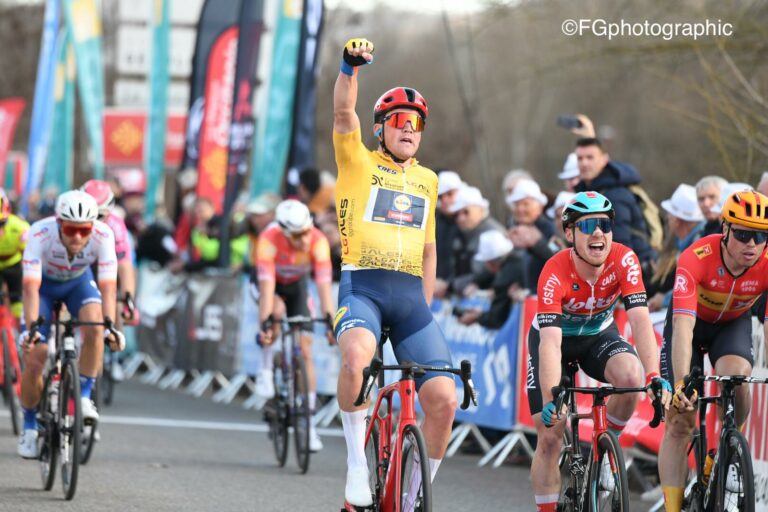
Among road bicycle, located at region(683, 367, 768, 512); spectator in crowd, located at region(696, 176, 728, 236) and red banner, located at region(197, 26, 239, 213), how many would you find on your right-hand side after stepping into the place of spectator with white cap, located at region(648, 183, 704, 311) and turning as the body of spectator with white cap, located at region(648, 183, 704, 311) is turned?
1

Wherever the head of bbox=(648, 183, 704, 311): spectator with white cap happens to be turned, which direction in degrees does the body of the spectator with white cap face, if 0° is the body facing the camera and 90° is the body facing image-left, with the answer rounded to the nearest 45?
approximately 45°

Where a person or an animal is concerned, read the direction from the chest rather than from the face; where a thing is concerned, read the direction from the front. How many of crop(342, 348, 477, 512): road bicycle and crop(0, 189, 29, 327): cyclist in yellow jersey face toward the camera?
2

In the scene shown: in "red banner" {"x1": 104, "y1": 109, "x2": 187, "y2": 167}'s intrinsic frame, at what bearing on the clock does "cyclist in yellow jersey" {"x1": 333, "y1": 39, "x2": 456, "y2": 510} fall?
The cyclist in yellow jersey is roughly at 12 o'clock from the red banner.

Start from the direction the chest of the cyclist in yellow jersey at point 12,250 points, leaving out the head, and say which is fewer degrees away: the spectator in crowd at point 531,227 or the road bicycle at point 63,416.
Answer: the road bicycle

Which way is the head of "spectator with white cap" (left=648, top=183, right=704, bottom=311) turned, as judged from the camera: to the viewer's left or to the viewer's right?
to the viewer's left
